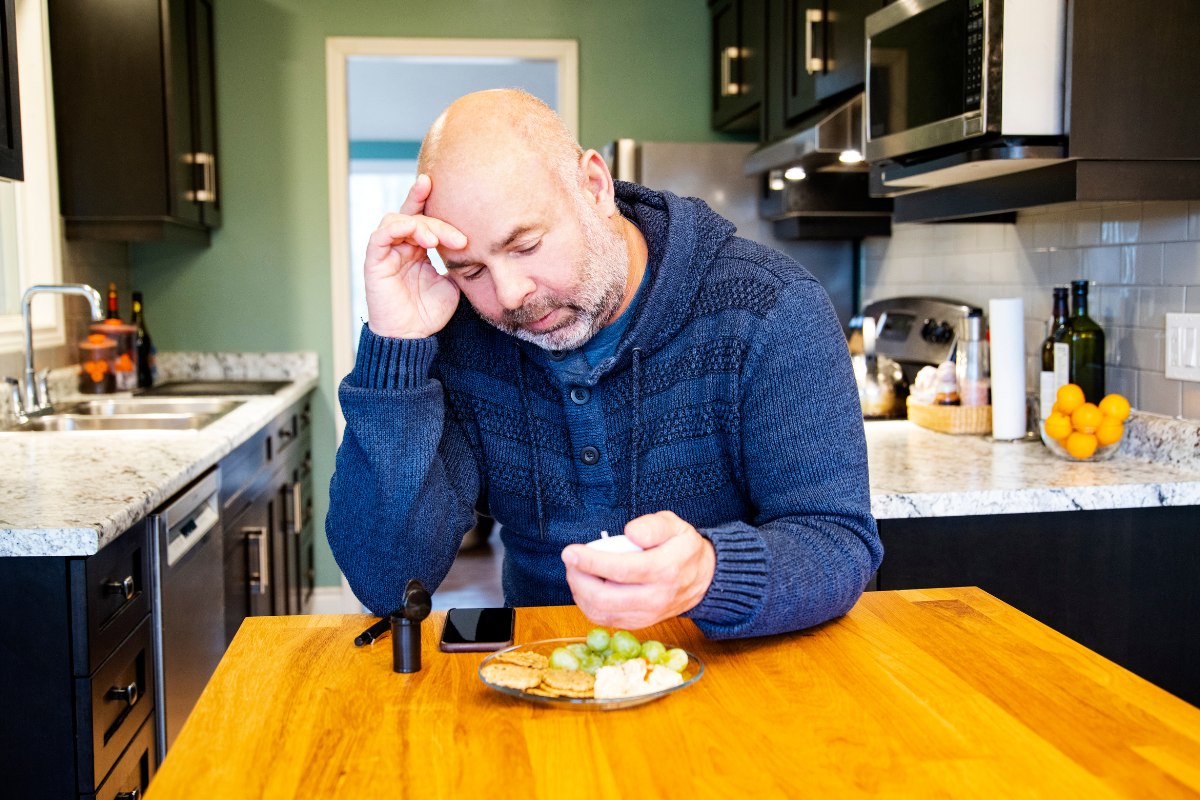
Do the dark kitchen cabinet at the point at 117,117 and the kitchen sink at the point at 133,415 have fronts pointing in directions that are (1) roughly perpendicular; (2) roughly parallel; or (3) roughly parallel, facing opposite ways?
roughly parallel

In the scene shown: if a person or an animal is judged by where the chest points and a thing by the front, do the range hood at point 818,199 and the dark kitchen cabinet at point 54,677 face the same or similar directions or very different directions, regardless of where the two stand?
very different directions

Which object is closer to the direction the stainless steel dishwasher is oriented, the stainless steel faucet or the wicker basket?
the wicker basket

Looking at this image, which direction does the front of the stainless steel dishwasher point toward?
to the viewer's right

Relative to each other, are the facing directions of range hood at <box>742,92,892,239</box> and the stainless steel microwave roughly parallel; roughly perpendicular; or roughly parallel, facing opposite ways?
roughly parallel

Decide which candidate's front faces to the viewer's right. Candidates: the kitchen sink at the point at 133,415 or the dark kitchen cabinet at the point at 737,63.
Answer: the kitchen sink

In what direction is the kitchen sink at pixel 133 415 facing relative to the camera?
to the viewer's right

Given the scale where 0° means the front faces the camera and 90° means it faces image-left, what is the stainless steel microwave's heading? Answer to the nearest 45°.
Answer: approximately 45°

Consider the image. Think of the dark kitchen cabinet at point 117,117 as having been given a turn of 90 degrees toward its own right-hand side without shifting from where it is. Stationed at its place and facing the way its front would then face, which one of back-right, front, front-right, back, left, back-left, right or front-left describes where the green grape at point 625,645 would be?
front

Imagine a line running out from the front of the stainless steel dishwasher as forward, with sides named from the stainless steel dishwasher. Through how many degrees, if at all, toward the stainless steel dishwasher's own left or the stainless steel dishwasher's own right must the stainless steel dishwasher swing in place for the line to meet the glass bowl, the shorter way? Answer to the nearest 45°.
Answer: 0° — it already faces it

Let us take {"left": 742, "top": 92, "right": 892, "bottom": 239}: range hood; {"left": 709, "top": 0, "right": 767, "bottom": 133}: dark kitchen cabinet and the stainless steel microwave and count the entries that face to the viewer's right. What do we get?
0

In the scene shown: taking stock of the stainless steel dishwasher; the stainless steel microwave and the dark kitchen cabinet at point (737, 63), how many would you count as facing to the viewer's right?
1
